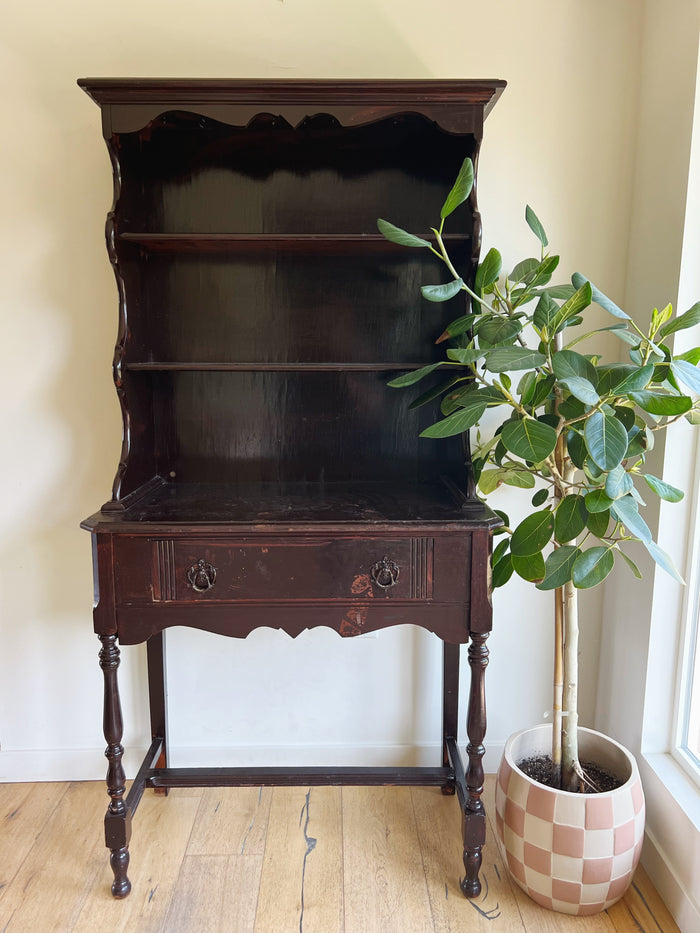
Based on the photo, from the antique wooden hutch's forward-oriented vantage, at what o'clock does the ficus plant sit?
The ficus plant is roughly at 10 o'clock from the antique wooden hutch.

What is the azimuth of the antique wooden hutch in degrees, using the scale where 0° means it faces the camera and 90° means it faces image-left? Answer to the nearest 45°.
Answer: approximately 0°
